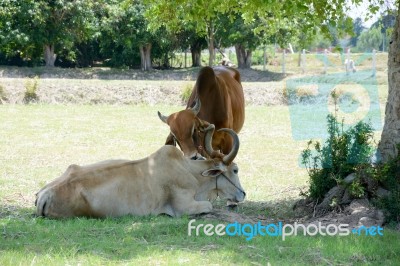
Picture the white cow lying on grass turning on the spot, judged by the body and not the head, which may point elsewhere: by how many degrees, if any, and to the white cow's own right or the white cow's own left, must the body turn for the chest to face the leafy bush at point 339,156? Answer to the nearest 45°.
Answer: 0° — it already faces it

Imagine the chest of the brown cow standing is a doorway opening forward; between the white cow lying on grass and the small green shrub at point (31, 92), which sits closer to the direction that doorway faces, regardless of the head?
the white cow lying on grass

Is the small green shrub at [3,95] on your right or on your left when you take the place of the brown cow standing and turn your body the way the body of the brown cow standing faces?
on your right

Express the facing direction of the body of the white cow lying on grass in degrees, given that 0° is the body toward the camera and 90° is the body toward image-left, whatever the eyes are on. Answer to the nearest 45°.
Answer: approximately 270°

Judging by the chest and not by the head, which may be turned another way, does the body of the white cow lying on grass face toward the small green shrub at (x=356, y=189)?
yes

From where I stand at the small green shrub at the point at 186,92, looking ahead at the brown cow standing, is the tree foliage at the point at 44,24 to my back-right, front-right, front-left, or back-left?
back-right

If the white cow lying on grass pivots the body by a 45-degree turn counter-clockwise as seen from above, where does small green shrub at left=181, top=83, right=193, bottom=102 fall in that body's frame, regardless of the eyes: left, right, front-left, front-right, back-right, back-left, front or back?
front-left

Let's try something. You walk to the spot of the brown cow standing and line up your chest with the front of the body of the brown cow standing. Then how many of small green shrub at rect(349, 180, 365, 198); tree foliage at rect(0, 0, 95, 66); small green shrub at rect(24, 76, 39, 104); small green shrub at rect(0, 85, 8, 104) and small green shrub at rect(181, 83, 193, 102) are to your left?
1

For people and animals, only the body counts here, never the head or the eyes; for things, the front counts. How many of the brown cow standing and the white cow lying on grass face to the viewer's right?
1

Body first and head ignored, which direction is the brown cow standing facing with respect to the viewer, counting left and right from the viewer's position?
facing the viewer and to the left of the viewer

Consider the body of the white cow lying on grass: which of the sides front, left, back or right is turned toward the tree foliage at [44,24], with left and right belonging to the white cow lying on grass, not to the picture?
left

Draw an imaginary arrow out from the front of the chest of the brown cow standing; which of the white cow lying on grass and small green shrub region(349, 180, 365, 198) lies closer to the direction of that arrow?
the white cow lying on grass

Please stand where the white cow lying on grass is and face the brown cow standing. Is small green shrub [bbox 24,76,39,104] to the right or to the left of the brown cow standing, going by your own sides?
left
